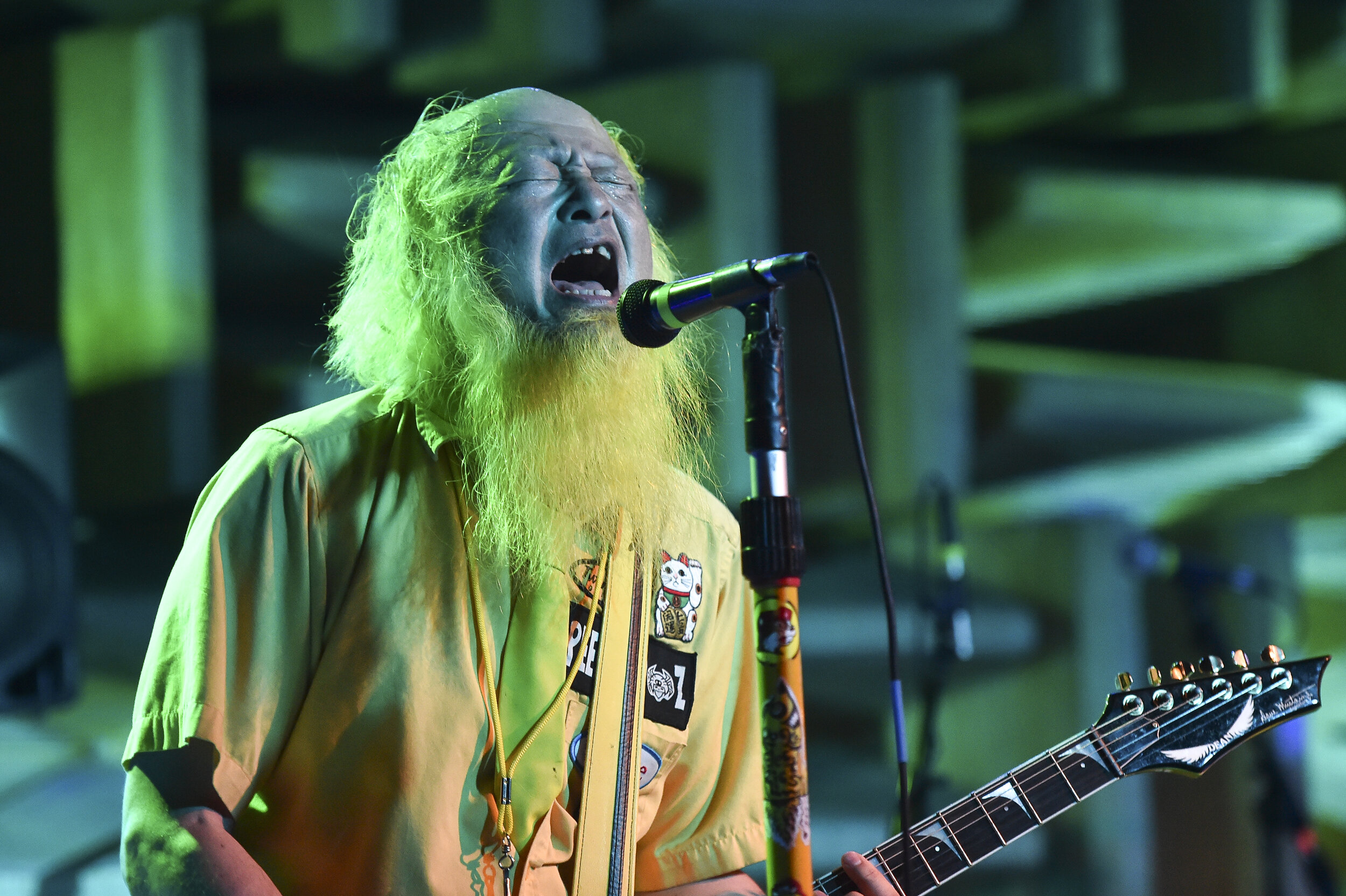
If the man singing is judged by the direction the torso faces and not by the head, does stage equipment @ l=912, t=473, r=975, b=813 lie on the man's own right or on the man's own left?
on the man's own left

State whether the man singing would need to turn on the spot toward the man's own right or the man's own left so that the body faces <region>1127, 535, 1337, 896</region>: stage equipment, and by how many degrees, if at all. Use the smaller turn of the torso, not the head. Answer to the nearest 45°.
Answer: approximately 90° to the man's own left

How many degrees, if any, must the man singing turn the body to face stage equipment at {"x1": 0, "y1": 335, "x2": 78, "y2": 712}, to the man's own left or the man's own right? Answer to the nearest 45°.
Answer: approximately 180°

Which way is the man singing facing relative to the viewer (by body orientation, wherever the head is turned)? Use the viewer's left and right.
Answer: facing the viewer and to the right of the viewer
